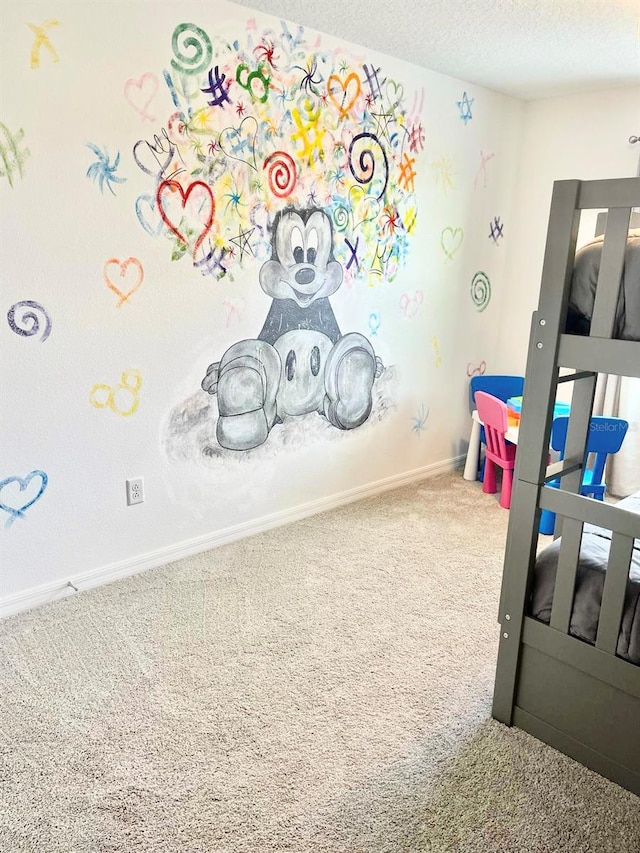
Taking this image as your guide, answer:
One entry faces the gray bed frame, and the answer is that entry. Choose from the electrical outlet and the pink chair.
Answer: the electrical outlet

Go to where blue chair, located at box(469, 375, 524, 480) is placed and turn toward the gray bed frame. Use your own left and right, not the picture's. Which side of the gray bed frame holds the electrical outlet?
right

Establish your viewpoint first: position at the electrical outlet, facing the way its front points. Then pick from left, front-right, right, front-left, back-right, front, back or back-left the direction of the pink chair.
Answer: front-left

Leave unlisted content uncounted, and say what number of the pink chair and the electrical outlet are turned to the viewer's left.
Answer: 0

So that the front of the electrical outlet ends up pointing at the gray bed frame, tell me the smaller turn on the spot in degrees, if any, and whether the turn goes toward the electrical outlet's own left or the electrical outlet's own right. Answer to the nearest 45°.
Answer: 0° — it already faces it

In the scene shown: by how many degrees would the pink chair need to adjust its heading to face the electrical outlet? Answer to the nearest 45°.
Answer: approximately 180°

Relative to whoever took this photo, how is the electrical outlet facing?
facing the viewer and to the right of the viewer

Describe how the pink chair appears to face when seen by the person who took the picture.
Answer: facing away from the viewer and to the right of the viewer

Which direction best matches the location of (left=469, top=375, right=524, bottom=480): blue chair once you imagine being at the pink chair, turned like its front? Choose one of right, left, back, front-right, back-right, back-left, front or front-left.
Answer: front-left

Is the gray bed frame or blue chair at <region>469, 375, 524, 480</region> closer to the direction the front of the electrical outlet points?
the gray bed frame
